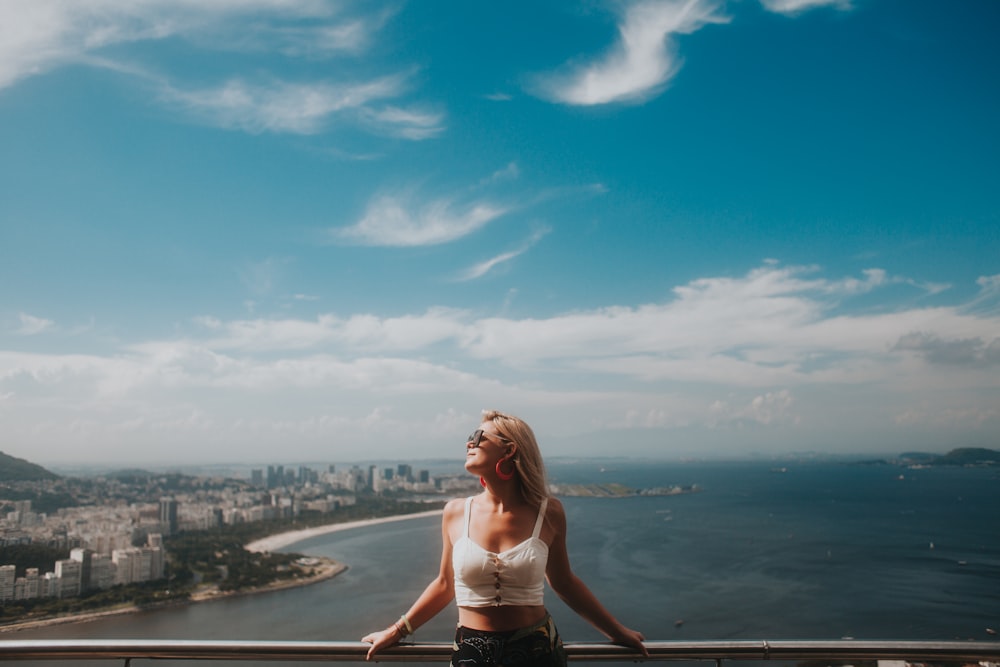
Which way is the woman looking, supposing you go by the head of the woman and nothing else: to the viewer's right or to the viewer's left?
to the viewer's left

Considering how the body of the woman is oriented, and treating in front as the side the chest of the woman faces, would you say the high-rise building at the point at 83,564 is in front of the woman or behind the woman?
behind

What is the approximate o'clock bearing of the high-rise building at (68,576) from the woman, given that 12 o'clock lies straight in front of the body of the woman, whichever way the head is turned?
The high-rise building is roughly at 5 o'clock from the woman.

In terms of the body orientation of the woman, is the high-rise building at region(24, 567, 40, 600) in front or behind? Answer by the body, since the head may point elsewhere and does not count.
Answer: behind

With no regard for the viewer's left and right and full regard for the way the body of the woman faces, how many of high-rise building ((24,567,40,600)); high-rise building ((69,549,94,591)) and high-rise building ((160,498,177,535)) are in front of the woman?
0

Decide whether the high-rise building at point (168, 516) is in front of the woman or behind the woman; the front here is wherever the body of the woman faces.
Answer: behind

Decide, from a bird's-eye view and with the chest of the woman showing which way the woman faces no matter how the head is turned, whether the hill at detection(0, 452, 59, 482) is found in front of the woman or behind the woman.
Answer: behind

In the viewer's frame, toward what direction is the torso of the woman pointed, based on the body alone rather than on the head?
toward the camera
